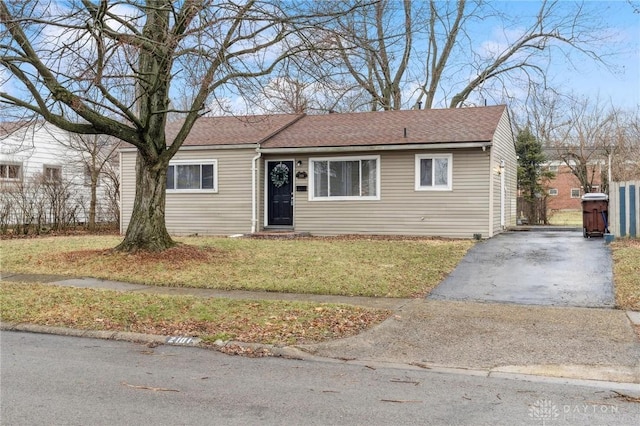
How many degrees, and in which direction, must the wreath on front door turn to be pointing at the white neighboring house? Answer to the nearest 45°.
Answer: approximately 90° to its right

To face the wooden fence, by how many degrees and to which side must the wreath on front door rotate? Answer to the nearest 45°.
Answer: approximately 45° to its left

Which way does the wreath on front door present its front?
toward the camera

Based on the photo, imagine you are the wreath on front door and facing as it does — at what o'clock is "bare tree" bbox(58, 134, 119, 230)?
The bare tree is roughly at 4 o'clock from the wreath on front door.

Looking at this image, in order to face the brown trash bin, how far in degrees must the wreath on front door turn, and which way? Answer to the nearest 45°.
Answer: approximately 90° to its left

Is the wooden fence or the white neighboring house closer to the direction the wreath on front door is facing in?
the wooden fence

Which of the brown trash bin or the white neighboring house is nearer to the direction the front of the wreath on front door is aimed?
the brown trash bin
